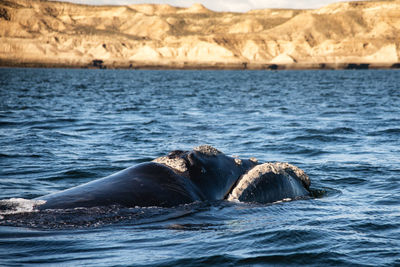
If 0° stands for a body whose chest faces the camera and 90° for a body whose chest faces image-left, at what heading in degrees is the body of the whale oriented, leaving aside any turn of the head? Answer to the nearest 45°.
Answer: approximately 270°
